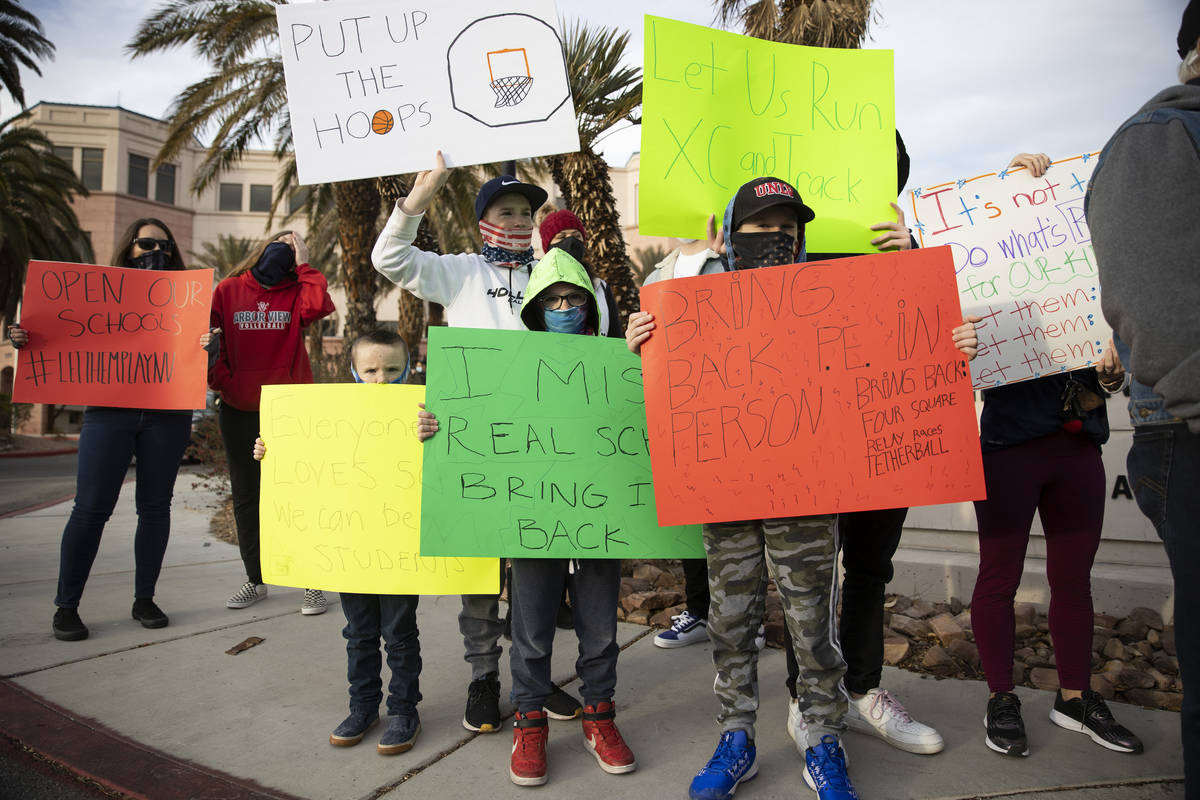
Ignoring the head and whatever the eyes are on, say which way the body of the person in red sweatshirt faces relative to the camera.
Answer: toward the camera

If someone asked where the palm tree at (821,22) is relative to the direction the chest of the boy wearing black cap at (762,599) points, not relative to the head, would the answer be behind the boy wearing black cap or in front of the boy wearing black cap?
behind

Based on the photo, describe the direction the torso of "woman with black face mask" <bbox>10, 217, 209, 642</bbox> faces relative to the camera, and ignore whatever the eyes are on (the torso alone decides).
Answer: toward the camera

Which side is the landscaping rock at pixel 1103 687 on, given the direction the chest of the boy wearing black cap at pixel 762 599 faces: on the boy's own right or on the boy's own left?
on the boy's own left

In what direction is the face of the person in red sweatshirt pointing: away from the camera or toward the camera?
toward the camera

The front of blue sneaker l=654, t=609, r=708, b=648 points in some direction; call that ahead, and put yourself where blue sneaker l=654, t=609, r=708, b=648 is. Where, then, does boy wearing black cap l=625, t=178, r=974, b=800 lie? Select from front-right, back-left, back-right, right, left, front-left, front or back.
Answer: front-left

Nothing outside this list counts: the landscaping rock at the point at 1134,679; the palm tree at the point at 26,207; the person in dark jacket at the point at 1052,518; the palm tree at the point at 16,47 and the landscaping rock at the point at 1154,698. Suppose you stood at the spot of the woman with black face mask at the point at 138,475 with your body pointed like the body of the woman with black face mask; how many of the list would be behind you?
2

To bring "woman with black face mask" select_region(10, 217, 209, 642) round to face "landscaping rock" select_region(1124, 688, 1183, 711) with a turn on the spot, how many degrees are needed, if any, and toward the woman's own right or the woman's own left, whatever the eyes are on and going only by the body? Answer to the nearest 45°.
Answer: approximately 45° to the woman's own left

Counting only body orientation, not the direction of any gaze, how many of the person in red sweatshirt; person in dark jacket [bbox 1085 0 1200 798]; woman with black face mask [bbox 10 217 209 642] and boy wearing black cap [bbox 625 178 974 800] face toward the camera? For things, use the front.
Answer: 3

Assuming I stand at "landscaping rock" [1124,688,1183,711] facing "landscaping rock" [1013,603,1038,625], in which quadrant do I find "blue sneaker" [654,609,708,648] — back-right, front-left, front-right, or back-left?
front-left
